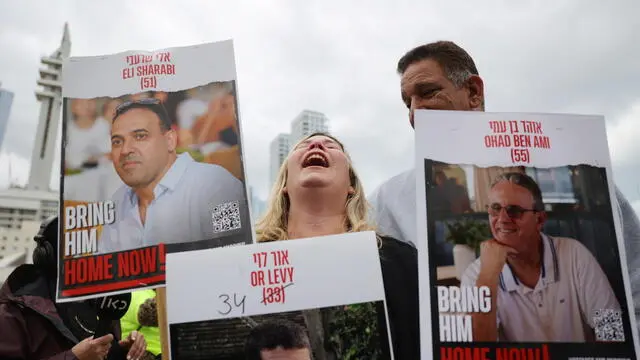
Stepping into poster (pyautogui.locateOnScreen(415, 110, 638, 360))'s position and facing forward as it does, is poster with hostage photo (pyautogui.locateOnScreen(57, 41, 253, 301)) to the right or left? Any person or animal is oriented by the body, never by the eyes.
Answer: on its right

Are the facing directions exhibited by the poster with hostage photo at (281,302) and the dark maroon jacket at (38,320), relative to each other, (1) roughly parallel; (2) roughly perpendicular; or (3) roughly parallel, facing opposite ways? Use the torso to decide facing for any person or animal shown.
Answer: roughly perpendicular

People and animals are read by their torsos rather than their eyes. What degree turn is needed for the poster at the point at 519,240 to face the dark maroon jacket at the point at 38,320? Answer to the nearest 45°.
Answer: approximately 90° to its right

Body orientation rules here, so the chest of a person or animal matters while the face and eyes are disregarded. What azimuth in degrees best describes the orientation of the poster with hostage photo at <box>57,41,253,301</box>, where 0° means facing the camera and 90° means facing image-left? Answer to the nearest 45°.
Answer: approximately 0°

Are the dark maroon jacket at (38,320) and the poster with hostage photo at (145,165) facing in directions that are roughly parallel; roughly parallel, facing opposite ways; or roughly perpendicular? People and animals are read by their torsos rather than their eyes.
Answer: roughly perpendicular

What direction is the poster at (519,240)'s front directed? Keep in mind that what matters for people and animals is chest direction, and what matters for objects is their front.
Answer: toward the camera

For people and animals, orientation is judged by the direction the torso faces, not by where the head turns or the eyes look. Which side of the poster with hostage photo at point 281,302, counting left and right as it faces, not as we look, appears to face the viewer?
front

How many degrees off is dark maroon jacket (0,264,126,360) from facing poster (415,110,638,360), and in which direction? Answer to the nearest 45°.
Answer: approximately 45° to its right

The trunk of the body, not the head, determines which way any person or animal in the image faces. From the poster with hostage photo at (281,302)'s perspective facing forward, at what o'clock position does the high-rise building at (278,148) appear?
The high-rise building is roughly at 6 o'clock from the poster with hostage photo.

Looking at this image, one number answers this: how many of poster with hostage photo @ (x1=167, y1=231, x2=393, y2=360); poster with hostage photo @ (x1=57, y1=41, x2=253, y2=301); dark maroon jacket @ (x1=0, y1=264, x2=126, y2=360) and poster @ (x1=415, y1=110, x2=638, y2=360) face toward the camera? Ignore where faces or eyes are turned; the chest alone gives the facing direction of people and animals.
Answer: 3

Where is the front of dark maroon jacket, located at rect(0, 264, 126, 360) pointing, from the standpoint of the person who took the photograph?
facing to the right of the viewer
